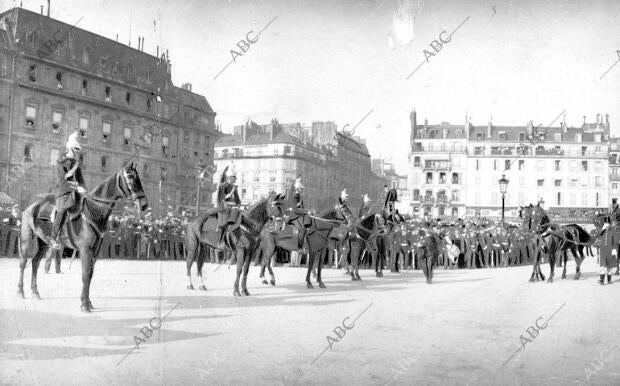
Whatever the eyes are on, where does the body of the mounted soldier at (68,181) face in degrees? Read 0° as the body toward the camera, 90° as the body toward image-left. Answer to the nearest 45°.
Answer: approximately 270°

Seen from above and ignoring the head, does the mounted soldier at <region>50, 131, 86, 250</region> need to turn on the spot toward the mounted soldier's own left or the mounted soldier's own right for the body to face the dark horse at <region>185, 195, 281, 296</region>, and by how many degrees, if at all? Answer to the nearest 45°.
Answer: approximately 45° to the mounted soldier's own left
